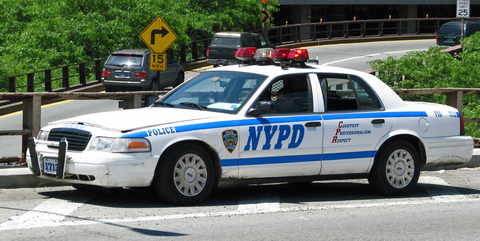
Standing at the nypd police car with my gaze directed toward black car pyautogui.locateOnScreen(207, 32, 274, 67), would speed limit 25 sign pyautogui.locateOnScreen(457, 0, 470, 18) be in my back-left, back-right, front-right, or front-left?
front-right

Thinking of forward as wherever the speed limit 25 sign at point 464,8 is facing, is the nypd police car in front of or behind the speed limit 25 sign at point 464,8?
in front

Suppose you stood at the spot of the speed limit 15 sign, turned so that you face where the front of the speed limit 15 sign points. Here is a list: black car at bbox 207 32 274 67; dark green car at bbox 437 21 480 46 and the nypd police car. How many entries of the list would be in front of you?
1

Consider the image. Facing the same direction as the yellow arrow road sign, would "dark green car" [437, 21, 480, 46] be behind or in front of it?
behind

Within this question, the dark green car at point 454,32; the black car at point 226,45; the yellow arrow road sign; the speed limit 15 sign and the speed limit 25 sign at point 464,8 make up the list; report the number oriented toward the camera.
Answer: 3

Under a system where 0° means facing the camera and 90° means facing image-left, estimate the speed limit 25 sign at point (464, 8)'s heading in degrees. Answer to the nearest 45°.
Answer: approximately 0°

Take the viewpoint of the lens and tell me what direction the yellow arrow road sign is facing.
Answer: facing the viewer

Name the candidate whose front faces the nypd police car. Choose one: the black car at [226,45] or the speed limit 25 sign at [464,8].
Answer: the speed limit 25 sign

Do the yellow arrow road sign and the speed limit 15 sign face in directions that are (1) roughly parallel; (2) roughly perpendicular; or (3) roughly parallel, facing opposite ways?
roughly parallel

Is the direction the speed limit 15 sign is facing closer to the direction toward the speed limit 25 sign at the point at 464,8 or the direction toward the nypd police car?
the nypd police car

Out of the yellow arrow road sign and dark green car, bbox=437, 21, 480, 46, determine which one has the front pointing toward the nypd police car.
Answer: the yellow arrow road sign

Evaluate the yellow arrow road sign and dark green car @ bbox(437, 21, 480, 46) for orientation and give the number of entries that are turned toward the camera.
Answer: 1
